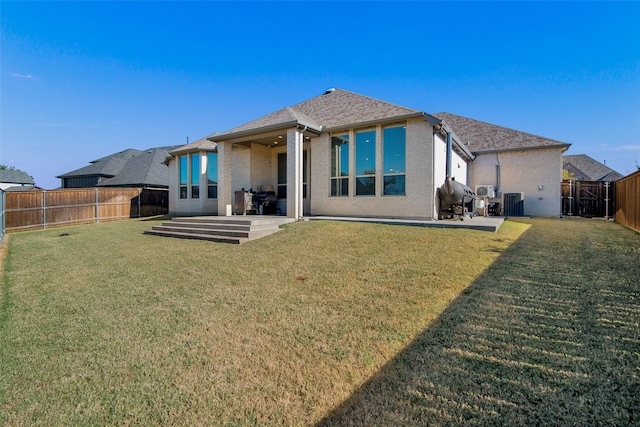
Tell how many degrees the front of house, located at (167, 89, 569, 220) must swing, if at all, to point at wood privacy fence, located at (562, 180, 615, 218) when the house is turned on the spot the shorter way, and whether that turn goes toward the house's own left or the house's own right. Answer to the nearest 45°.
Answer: approximately 45° to the house's own right

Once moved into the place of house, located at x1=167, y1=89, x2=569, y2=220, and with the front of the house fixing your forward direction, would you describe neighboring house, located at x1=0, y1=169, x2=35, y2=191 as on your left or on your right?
on your left

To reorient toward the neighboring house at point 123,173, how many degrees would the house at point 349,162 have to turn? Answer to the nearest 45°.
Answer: approximately 45° to its left

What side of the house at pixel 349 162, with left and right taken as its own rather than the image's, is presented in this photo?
back

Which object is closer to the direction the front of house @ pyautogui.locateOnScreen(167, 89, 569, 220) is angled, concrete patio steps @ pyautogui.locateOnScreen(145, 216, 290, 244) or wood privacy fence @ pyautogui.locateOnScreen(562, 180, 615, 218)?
the wood privacy fence

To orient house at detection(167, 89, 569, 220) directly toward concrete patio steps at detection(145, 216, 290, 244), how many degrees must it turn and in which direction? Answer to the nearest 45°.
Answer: approximately 135° to its left

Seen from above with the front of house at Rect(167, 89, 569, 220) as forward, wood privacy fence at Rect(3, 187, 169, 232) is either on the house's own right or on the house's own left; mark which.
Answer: on the house's own left
